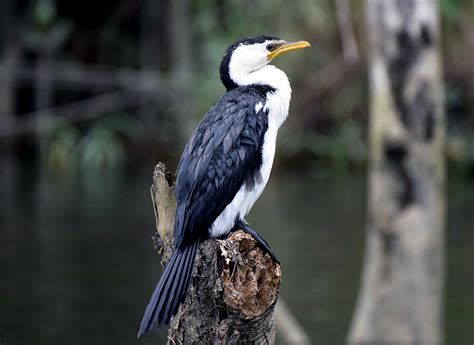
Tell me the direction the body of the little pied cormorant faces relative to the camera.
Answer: to the viewer's right

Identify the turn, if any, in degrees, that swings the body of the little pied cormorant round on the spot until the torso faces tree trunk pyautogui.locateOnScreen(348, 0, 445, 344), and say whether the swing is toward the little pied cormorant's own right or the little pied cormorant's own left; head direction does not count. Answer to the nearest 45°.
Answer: approximately 45° to the little pied cormorant's own left
